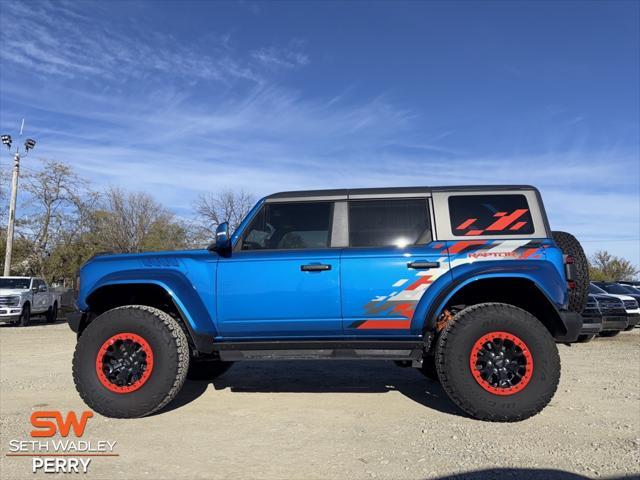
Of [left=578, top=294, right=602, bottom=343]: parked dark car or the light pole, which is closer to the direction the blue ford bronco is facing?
the light pole

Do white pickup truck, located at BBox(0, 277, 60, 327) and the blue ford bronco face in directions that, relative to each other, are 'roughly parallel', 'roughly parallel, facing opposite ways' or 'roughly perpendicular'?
roughly perpendicular

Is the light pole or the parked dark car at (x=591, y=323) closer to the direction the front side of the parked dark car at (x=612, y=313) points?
the parked dark car

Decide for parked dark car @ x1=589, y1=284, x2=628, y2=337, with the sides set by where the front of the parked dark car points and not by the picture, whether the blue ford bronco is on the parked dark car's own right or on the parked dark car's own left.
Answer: on the parked dark car's own right

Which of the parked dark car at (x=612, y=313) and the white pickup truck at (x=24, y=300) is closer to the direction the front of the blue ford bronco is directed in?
the white pickup truck

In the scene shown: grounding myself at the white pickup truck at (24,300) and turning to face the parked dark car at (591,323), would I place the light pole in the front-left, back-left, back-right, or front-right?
back-left

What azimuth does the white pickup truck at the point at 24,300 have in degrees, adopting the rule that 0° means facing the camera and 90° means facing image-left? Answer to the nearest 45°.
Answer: approximately 45°

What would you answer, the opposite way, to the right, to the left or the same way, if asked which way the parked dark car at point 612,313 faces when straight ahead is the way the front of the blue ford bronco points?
to the left

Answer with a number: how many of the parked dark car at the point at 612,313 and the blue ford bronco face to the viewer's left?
1

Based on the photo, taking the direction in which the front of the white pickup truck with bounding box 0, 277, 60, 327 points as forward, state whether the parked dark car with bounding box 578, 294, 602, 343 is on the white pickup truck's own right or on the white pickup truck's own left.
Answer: on the white pickup truck's own left

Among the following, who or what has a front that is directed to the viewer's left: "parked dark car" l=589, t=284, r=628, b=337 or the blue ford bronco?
the blue ford bronco

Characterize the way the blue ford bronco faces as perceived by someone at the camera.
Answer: facing to the left of the viewer

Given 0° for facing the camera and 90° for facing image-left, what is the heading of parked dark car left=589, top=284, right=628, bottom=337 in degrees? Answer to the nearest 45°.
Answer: approximately 315°

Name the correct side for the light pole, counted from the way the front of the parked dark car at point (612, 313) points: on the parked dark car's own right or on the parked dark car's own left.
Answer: on the parked dark car's own right

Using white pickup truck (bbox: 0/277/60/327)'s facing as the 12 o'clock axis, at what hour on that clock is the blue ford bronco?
The blue ford bronco is roughly at 10 o'clock from the white pickup truck.

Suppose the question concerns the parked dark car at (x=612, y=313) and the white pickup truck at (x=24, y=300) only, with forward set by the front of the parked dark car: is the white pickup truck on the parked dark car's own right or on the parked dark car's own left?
on the parked dark car's own right
